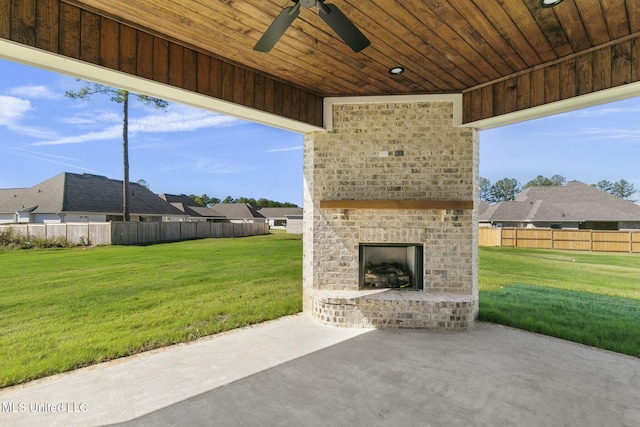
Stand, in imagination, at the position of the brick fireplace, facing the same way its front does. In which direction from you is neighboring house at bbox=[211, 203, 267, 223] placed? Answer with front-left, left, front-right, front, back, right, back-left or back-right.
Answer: back-right

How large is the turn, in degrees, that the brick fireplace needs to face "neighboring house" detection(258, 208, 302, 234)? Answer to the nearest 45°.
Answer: approximately 135° to its right

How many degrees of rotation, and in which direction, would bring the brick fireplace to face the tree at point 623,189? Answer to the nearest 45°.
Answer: approximately 135° to its left

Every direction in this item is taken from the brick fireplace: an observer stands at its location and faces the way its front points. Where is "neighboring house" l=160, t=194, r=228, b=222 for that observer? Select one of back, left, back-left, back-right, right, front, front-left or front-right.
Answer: back-right

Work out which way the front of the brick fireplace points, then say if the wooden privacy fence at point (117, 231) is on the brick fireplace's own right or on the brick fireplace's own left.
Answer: on the brick fireplace's own right

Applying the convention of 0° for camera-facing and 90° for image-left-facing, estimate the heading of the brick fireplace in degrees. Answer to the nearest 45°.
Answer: approximately 0°

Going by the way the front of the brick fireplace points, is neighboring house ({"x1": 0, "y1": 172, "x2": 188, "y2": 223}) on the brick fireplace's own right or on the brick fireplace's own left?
on the brick fireplace's own right

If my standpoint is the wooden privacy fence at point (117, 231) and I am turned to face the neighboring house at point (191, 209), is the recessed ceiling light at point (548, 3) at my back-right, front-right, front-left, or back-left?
back-right

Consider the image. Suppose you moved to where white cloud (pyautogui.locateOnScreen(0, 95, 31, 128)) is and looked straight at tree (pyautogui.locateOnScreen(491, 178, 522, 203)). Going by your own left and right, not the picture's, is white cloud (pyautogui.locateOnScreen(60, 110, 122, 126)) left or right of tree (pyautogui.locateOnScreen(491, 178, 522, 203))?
left

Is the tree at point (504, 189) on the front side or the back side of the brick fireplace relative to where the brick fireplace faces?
on the back side

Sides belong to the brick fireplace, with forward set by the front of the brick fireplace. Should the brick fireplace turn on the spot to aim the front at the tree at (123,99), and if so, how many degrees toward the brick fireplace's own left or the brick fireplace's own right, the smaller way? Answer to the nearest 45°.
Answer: approximately 90° to the brick fireplace's own right

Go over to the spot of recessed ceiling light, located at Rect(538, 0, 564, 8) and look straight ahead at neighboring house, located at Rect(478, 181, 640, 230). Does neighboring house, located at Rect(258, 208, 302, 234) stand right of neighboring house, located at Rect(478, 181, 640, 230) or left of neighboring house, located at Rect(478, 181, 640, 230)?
left

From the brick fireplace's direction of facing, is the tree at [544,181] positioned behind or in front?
behind

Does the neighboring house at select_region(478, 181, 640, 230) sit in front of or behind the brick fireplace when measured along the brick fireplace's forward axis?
behind
